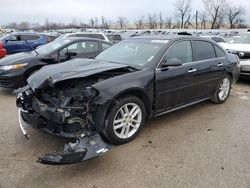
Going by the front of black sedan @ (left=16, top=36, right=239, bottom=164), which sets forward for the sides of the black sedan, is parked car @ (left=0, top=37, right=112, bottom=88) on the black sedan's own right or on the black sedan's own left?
on the black sedan's own right

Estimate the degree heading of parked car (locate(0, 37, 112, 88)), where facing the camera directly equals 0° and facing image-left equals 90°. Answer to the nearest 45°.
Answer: approximately 45°

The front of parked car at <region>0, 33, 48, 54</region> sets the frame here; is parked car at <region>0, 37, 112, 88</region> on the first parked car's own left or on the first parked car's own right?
on the first parked car's own left

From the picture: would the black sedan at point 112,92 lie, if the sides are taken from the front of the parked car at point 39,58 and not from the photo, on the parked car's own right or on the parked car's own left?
on the parked car's own left

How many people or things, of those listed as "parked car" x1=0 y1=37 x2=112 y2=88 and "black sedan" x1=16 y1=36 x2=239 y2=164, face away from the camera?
0

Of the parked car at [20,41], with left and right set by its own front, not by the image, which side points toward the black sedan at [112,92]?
left

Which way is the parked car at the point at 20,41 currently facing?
to the viewer's left
